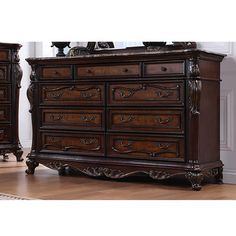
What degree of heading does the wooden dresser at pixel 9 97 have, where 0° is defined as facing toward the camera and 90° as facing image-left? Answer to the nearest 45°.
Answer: approximately 0°

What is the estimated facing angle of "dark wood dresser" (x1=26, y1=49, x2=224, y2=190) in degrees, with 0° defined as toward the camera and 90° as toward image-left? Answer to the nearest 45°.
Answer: approximately 45°

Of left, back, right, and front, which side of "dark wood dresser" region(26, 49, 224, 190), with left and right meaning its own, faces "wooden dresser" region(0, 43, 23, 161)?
right
